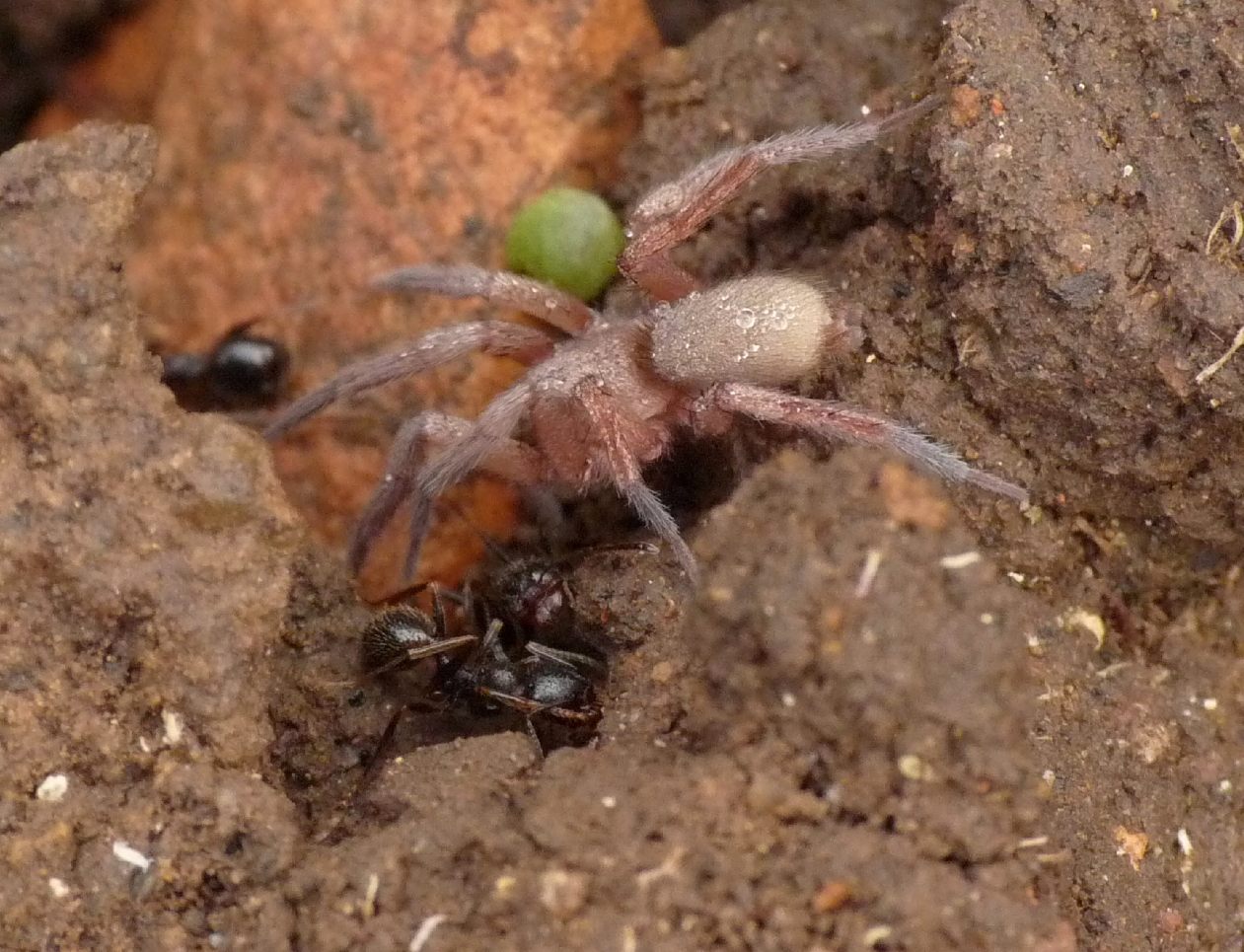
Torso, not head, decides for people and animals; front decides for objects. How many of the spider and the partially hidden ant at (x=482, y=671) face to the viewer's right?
1

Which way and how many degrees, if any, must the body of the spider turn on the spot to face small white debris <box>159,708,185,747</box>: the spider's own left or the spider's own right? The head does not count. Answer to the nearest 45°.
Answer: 0° — it already faces it

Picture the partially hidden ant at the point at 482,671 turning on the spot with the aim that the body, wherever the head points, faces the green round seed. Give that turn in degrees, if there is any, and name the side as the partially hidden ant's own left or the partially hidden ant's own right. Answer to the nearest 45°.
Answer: approximately 45° to the partially hidden ant's own left

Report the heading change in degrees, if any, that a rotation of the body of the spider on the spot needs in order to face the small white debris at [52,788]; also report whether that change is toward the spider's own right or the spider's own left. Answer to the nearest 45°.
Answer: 0° — it already faces it

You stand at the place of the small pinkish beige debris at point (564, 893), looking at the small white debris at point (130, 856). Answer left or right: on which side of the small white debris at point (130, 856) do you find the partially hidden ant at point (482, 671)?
right

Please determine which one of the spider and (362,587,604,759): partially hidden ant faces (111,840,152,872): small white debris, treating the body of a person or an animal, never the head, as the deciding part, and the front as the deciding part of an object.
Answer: the spider

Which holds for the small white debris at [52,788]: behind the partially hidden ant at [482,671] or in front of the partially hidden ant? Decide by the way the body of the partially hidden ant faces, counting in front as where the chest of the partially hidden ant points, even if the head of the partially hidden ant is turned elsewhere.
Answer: behind

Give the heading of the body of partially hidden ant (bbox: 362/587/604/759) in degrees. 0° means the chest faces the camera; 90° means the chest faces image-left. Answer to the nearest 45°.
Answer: approximately 270°
